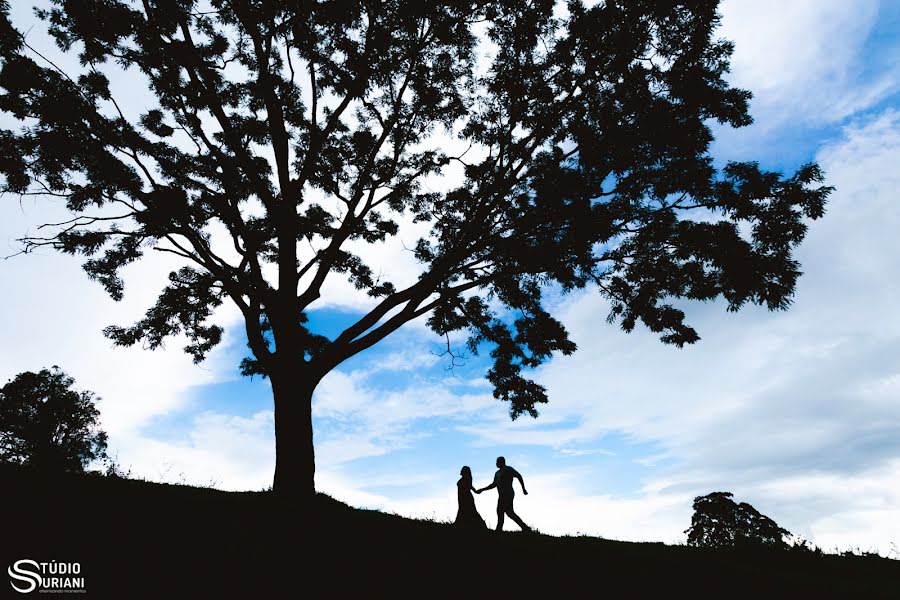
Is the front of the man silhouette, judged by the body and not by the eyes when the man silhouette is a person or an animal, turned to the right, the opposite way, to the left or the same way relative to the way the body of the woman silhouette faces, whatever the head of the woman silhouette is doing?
the same way

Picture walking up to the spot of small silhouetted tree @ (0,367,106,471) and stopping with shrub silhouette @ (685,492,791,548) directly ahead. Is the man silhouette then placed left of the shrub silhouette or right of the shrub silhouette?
right

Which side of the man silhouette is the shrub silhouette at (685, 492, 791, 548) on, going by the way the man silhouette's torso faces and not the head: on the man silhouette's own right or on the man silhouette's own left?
on the man silhouette's own right
